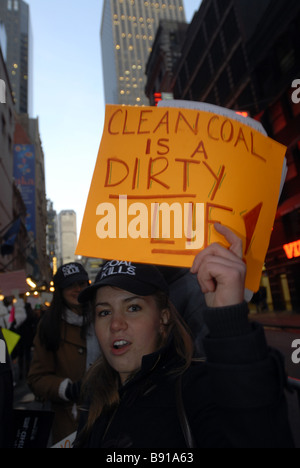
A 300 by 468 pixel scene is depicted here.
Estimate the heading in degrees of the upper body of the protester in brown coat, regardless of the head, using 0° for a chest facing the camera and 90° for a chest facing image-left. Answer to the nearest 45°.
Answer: approximately 315°

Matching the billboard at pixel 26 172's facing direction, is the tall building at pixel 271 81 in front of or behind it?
in front

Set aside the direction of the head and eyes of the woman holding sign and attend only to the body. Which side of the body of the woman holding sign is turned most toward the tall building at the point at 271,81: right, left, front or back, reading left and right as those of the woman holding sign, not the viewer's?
back

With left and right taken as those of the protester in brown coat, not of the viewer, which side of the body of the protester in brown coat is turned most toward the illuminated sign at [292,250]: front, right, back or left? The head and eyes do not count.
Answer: left

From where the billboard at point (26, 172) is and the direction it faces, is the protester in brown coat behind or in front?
in front

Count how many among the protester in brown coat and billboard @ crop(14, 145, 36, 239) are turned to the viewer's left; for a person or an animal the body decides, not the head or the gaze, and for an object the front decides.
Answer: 0

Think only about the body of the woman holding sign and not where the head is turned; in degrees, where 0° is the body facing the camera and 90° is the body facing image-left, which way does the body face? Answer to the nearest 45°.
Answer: approximately 45°
